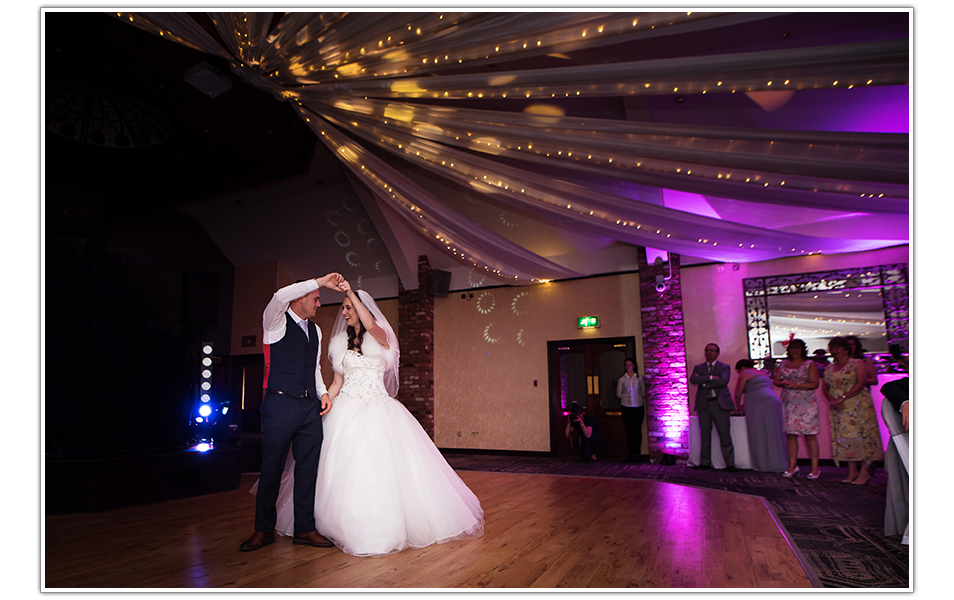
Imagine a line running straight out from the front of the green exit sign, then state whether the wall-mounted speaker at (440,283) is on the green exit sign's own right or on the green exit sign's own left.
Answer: on the green exit sign's own right

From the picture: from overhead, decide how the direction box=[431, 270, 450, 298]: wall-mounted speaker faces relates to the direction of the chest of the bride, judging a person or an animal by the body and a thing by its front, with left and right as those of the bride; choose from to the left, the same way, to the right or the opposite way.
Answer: to the left

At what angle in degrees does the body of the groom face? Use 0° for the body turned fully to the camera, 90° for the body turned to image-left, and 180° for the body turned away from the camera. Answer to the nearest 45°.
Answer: approximately 315°

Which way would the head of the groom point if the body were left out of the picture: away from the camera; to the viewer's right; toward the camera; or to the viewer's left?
to the viewer's right

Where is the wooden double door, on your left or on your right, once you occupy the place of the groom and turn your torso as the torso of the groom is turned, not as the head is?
on your left

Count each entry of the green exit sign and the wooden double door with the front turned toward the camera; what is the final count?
2

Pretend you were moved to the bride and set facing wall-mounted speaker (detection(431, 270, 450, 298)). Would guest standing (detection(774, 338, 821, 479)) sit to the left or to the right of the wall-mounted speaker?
right
